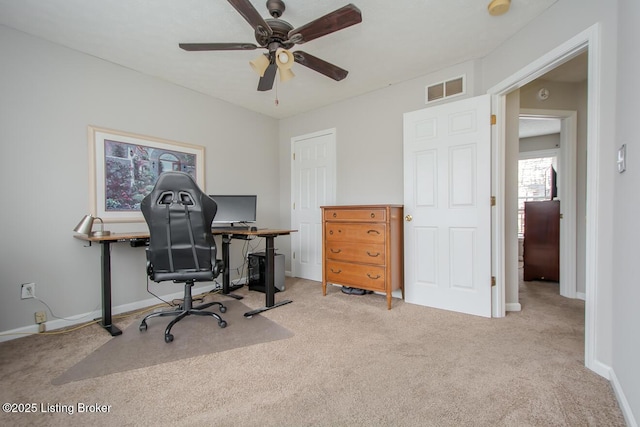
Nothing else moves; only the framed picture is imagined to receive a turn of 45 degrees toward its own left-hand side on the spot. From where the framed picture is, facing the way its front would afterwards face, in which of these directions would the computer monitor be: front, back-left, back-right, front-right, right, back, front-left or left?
front

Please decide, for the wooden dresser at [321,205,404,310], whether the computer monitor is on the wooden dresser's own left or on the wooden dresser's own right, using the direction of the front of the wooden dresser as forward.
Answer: on the wooden dresser's own right

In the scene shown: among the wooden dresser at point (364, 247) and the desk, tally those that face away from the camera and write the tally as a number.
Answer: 0

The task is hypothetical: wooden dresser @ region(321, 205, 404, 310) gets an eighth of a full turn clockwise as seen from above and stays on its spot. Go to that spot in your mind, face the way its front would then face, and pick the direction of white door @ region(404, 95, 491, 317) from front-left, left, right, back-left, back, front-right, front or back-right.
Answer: back

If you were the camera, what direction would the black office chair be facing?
facing away from the viewer

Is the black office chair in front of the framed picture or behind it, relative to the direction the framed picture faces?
in front

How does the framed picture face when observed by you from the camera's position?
facing the viewer and to the right of the viewer

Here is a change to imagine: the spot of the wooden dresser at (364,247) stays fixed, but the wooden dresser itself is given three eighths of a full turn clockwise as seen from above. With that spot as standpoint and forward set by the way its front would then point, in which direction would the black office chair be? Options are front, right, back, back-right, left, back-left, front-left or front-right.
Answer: back-left

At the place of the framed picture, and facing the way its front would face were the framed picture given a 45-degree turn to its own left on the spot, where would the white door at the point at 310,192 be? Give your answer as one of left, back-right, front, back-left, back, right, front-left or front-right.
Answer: front

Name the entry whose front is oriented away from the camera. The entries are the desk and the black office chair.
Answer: the black office chair

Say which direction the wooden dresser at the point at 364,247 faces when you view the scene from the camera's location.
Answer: facing the viewer and to the left of the viewer

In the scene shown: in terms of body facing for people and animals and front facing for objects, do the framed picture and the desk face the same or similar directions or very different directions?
same or similar directions

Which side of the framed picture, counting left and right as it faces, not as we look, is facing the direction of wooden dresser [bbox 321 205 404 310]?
front
